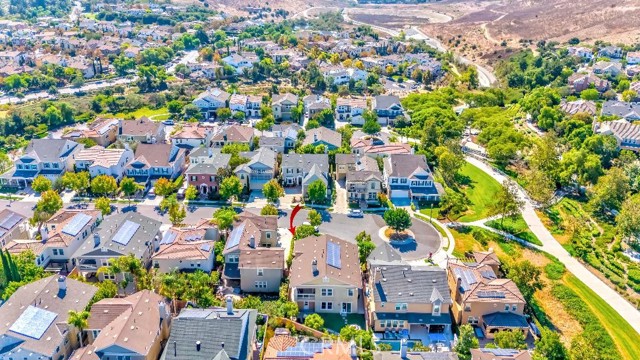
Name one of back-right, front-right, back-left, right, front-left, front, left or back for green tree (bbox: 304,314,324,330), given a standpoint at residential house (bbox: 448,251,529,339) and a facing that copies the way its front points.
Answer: back-left

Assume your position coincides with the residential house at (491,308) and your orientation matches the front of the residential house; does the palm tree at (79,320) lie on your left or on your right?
on your left

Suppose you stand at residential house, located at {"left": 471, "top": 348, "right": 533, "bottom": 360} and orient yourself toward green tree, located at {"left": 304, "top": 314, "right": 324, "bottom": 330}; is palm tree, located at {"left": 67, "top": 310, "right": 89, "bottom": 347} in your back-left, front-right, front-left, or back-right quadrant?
front-left

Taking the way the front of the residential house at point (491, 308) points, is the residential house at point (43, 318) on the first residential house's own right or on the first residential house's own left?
on the first residential house's own left

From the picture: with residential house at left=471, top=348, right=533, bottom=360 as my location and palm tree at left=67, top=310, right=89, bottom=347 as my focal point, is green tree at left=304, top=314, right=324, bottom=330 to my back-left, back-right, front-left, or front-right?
front-right

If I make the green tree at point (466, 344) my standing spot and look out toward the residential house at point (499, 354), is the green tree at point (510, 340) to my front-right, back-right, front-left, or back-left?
front-left

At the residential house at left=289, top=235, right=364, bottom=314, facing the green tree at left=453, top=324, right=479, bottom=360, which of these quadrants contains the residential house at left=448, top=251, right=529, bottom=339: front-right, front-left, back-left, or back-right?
front-left

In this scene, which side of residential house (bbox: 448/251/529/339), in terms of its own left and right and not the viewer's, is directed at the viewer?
back

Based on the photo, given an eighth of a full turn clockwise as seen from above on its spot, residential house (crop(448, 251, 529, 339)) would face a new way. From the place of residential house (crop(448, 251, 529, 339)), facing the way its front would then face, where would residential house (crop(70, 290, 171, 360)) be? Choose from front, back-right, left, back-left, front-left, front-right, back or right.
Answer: back

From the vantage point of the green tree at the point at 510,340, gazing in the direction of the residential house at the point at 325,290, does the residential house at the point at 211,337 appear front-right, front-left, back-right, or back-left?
front-left

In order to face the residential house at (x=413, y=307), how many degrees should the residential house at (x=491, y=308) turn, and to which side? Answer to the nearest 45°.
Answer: approximately 135° to its left
